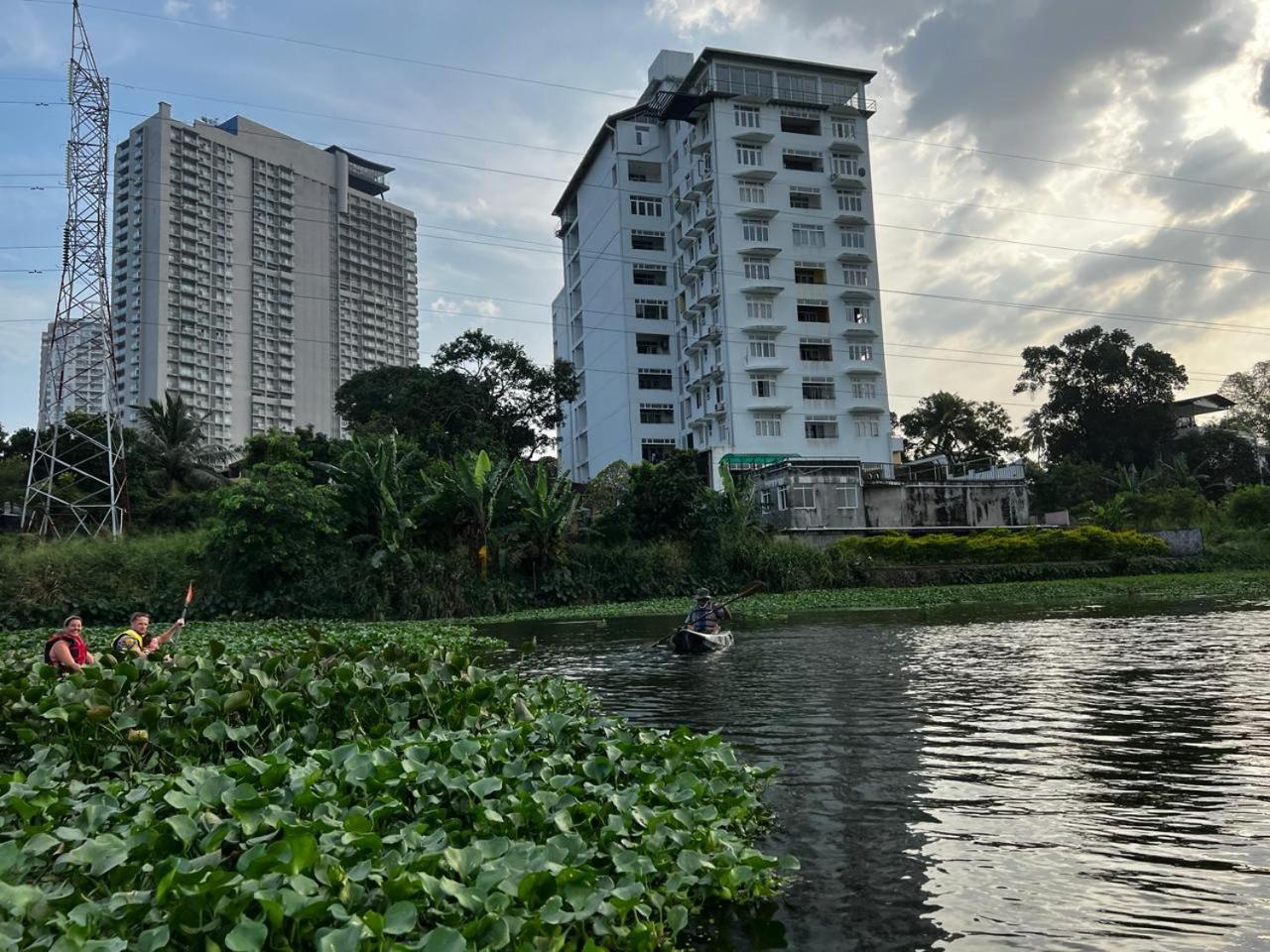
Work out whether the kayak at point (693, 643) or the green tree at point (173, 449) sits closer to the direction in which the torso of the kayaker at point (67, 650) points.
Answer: the kayak

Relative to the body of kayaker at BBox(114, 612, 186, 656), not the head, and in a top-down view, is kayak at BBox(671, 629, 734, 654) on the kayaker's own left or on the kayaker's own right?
on the kayaker's own left

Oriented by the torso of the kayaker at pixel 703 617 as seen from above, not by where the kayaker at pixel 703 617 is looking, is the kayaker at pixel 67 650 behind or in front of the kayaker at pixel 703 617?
in front

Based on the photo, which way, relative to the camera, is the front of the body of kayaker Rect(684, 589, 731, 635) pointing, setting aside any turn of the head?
toward the camera

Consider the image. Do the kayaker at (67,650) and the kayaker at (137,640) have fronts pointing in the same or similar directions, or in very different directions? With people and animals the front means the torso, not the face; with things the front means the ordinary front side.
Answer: same or similar directions

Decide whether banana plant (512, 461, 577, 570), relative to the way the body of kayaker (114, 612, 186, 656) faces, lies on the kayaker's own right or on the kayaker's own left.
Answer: on the kayaker's own left

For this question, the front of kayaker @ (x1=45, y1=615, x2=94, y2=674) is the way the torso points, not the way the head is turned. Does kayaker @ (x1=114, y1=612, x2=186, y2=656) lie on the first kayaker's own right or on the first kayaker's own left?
on the first kayaker's own left

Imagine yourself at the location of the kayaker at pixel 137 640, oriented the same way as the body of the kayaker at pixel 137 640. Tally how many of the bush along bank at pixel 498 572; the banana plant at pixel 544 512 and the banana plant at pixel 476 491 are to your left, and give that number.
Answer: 3

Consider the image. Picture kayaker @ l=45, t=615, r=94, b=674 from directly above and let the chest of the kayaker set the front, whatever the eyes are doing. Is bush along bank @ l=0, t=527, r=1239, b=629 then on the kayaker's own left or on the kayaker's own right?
on the kayaker's own left

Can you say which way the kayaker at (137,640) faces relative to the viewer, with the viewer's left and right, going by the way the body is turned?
facing the viewer and to the right of the viewer
